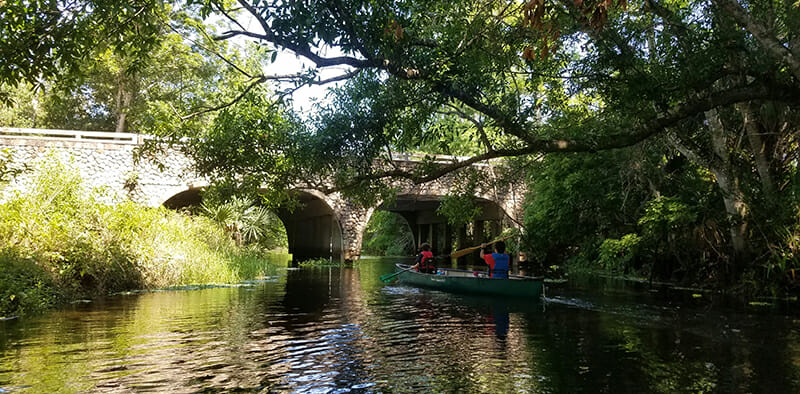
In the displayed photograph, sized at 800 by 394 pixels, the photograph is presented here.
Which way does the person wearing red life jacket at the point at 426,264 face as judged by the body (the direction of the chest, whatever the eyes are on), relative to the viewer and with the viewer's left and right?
facing away from the viewer and to the left of the viewer

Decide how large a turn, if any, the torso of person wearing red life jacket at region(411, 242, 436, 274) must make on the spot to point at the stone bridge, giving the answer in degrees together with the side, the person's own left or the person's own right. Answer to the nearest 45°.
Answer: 0° — they already face it

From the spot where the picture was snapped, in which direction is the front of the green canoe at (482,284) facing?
facing away from the viewer and to the left of the viewer

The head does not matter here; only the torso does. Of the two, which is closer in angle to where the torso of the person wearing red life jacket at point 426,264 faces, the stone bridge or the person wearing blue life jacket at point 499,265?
the stone bridge

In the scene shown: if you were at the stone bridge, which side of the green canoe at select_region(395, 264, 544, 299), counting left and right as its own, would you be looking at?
front
